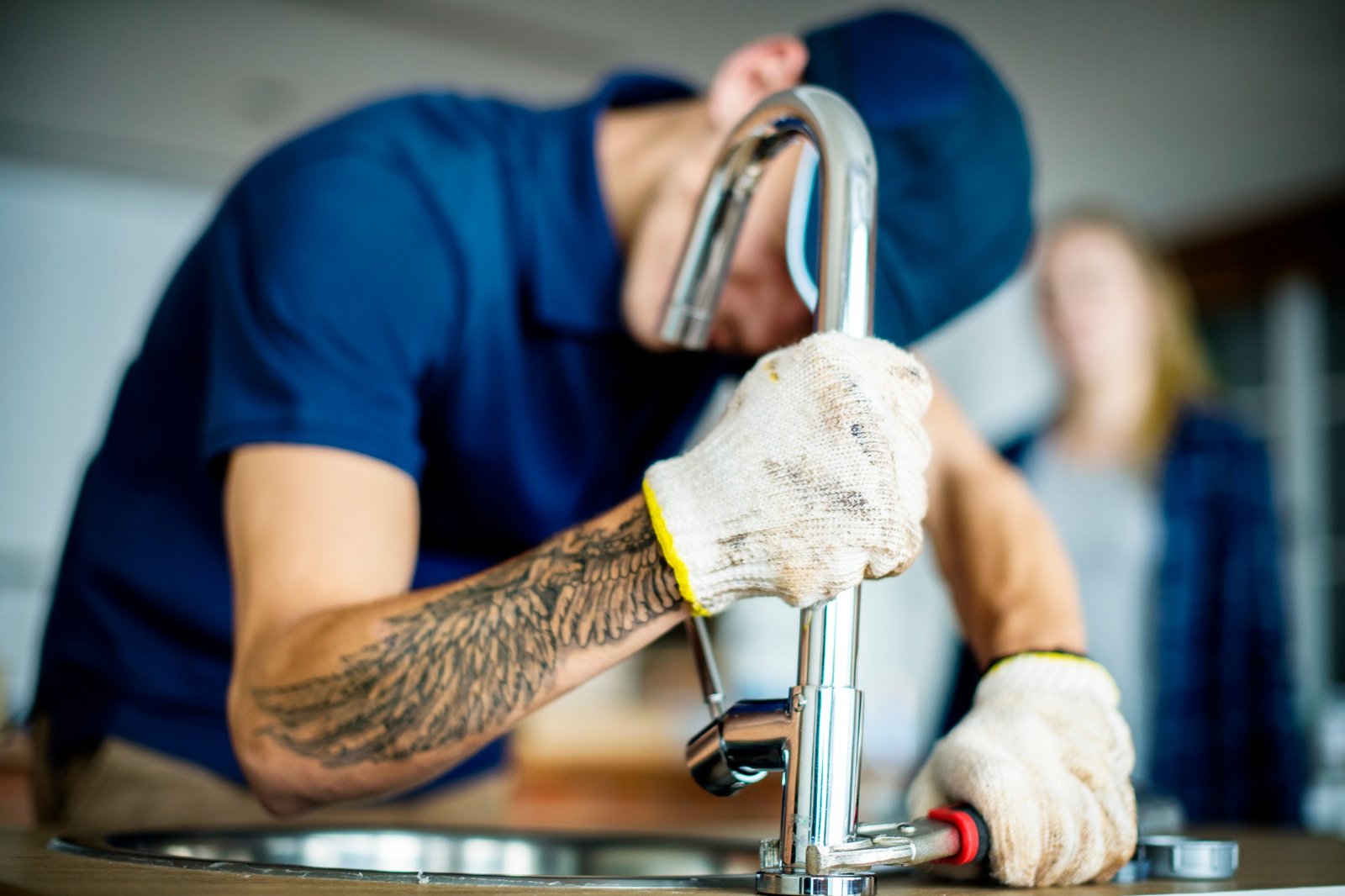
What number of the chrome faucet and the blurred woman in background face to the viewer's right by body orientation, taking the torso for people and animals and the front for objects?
0

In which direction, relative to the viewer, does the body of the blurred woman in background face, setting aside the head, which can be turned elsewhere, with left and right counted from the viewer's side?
facing the viewer and to the left of the viewer

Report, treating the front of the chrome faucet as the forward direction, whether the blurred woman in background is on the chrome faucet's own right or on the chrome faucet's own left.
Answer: on the chrome faucet's own right

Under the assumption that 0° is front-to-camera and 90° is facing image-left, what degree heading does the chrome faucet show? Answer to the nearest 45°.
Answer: approximately 90°

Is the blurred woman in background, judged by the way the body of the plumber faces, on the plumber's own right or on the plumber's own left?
on the plumber's own left
